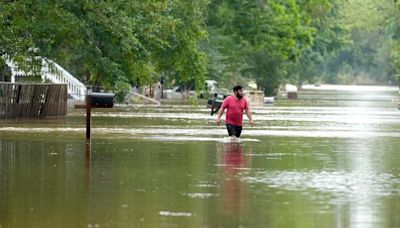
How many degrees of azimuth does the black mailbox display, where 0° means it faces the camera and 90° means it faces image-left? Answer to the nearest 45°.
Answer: approximately 270°

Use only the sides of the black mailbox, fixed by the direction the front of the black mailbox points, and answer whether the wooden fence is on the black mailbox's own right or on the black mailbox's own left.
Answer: on the black mailbox's own left

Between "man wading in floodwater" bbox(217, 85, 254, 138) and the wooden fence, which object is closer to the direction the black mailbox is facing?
the man wading in floodwater

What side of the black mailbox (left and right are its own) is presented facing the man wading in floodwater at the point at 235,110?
front
